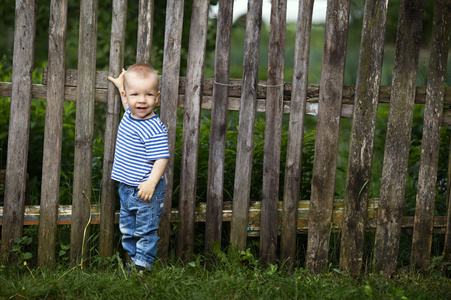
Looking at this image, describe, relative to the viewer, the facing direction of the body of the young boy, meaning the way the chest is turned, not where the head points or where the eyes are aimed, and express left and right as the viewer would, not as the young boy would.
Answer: facing the viewer and to the left of the viewer
